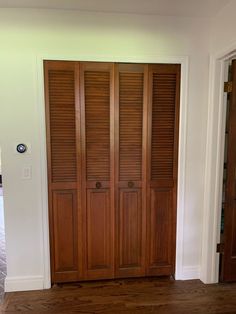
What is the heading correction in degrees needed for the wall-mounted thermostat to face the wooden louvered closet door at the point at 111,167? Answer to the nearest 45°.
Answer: approximately 90° to its left

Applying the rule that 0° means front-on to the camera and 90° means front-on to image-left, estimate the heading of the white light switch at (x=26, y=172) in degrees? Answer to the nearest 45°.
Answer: approximately 0°

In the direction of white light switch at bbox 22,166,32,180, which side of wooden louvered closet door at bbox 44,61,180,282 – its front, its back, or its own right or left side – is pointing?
right
